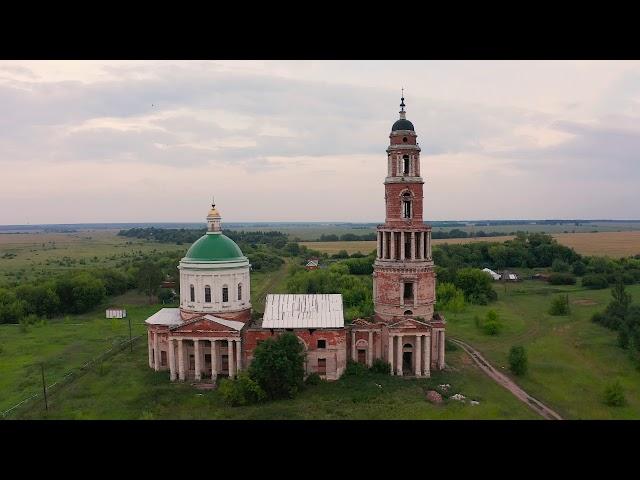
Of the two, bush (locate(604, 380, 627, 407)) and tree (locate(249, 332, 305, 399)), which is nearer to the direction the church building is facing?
the bush

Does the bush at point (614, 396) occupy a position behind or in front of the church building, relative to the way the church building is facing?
in front

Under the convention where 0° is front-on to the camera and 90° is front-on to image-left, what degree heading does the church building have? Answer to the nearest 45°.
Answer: approximately 270°

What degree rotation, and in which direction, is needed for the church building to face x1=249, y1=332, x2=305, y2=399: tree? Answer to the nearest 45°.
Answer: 0° — it already faces it

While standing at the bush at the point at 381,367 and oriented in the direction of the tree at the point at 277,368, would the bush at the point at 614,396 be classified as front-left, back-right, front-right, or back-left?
back-left

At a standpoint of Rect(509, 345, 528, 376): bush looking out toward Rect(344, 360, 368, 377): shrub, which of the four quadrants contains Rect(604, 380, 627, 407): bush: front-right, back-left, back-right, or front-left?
back-left

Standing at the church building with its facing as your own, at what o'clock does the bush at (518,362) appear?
The bush is roughly at 12 o'clock from the church building.
